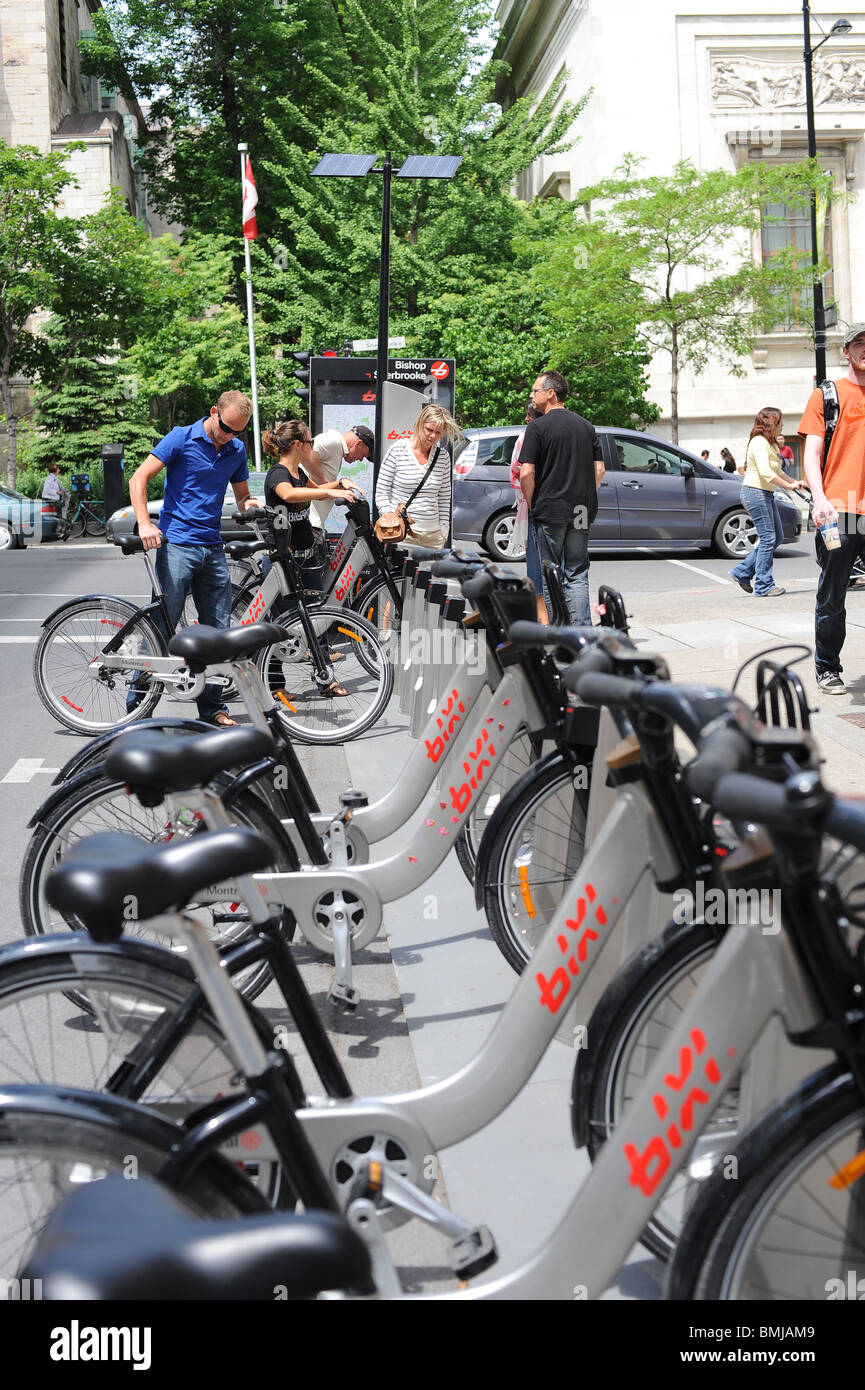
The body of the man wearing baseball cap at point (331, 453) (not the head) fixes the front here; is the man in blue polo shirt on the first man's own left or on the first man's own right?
on the first man's own right

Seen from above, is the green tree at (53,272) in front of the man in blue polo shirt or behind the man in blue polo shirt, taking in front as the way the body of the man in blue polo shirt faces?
behind

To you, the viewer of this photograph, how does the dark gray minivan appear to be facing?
facing to the right of the viewer

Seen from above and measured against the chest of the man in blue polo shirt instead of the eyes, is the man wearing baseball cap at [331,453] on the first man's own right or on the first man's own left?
on the first man's own left

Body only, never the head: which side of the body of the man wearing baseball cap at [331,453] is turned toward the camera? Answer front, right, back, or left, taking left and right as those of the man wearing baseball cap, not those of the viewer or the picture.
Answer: right

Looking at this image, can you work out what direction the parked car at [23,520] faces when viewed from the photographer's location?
facing to the left of the viewer
